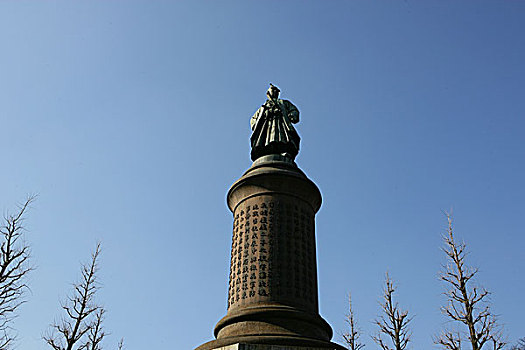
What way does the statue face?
toward the camera
